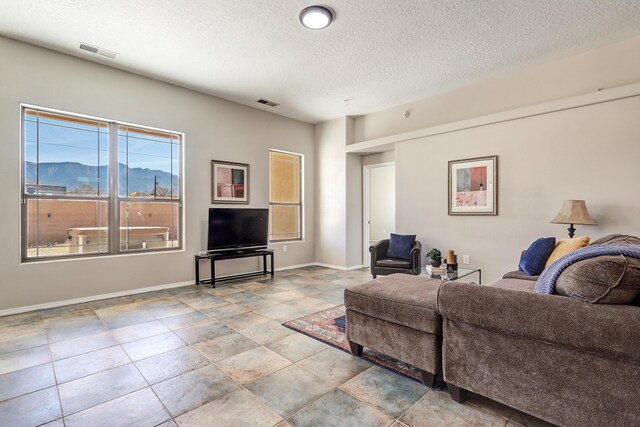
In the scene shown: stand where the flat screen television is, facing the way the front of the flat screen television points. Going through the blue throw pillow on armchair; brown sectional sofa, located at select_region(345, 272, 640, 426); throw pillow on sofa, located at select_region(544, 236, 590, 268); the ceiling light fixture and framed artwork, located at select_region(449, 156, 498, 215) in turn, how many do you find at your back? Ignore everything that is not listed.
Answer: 0

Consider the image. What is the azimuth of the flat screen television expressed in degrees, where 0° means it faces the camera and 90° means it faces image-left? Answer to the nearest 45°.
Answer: approximately 315°

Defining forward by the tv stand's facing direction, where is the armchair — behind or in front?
in front

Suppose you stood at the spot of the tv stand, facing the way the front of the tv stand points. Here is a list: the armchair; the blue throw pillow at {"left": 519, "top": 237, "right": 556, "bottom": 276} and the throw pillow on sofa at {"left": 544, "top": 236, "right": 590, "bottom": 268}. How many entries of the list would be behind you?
0

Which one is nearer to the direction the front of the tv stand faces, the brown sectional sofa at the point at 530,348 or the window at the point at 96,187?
the brown sectional sofa

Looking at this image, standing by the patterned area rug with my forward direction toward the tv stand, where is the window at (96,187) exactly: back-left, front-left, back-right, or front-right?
front-left

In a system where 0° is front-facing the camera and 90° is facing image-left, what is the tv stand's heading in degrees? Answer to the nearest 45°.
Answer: approximately 315°

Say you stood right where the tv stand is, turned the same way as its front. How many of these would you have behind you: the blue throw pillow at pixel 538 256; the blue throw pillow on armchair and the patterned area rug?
0

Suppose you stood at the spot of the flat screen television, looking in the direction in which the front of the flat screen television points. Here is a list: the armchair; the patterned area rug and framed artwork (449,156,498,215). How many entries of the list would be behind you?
0

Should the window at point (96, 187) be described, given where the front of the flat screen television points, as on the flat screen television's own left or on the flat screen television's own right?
on the flat screen television's own right

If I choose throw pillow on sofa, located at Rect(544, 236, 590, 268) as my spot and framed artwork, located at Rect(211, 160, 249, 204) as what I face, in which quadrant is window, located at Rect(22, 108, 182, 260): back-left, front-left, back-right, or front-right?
front-left

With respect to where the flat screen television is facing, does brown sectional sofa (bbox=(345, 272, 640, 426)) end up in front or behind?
in front

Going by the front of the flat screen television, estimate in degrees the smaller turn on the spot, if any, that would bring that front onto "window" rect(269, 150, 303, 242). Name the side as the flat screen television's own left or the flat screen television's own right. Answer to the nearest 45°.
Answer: approximately 90° to the flat screen television's own left

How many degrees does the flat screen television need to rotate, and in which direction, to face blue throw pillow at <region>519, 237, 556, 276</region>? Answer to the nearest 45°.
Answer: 0° — it already faces it
